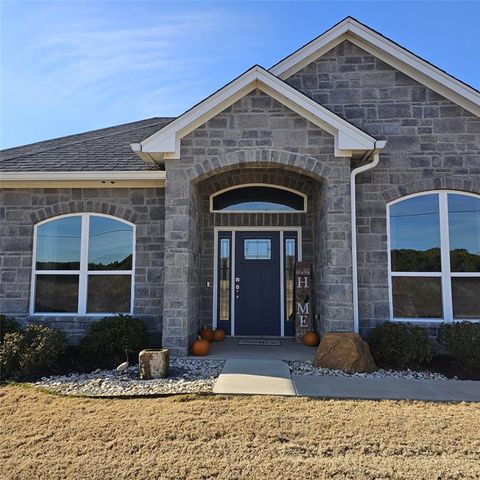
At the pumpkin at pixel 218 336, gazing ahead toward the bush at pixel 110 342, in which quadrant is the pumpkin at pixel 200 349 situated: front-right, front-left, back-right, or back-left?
front-left

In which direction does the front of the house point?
toward the camera

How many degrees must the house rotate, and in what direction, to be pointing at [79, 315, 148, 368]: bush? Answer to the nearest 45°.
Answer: approximately 90° to its right

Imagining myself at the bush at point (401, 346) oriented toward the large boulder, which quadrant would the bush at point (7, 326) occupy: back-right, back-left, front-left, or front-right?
front-right

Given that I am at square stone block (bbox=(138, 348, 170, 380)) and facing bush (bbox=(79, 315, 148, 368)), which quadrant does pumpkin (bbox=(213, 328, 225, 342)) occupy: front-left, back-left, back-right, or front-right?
front-right
